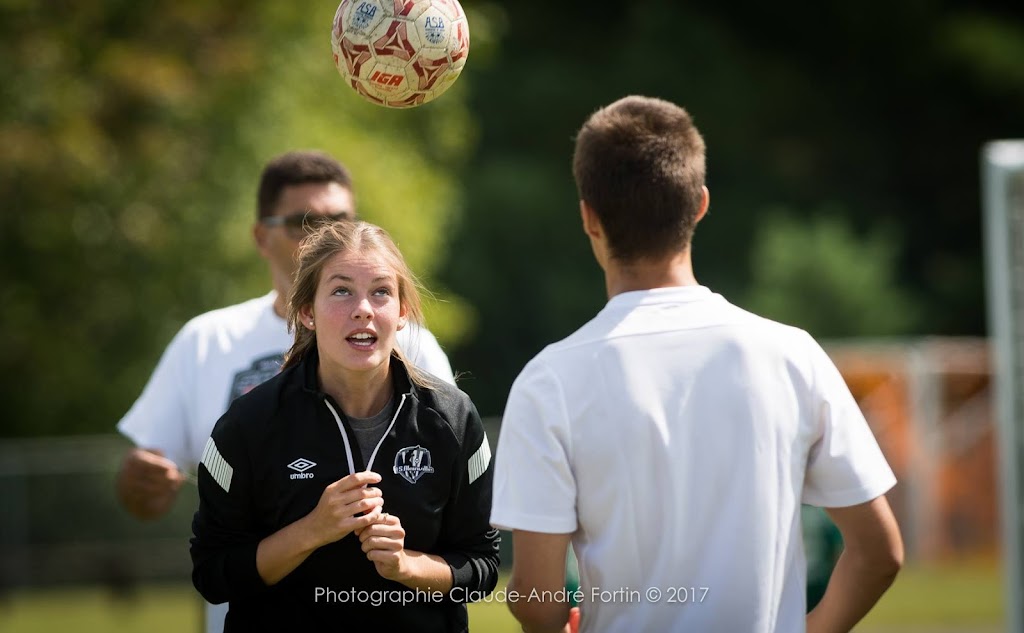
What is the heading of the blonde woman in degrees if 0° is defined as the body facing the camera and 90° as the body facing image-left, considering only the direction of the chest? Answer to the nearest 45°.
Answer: approximately 0°

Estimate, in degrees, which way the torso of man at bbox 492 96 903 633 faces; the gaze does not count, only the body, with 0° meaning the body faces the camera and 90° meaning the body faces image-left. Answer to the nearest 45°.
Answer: approximately 180°

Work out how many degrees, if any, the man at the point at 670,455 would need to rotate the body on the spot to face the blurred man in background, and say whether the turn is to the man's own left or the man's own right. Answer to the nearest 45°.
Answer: approximately 45° to the man's own left

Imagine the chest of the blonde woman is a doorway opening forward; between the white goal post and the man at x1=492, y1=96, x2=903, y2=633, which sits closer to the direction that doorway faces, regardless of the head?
the man

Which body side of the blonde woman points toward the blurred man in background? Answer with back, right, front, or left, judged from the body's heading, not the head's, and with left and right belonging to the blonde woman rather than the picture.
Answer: back

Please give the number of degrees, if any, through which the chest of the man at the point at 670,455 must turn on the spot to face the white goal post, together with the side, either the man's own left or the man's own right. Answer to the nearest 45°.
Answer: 0° — they already face it

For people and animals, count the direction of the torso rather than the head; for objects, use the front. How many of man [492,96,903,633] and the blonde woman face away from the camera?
1

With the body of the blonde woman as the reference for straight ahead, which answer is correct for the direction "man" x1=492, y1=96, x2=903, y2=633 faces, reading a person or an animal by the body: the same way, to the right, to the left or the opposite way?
the opposite way
